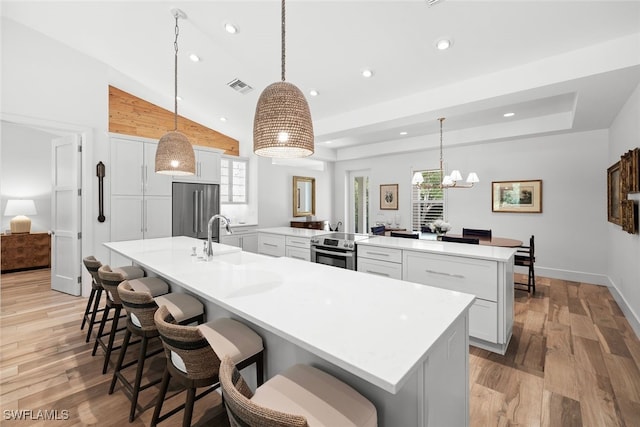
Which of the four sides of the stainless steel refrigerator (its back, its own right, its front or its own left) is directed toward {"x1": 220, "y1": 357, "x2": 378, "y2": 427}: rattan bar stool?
front

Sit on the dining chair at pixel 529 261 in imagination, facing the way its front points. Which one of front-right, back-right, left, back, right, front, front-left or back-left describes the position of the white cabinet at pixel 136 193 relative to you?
front-left

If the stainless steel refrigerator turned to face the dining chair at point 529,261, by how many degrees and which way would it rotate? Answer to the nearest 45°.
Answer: approximately 45° to its left

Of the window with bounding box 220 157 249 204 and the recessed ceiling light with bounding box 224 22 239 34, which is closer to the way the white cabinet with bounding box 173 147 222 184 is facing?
the recessed ceiling light

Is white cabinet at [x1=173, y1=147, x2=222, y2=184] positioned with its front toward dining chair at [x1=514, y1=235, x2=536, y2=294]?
no

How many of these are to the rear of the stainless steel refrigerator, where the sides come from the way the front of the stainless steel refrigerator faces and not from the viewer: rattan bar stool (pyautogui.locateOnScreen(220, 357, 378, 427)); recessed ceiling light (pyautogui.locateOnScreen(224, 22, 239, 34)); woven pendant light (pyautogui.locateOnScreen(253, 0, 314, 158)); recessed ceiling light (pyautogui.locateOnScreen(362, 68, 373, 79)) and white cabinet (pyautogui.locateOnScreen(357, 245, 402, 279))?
0

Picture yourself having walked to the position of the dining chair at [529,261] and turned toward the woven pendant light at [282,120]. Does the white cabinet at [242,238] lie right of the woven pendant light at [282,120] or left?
right

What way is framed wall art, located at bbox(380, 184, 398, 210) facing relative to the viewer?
toward the camera

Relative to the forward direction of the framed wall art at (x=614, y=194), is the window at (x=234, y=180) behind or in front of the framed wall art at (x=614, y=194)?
in front

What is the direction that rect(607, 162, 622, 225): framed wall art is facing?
to the viewer's left

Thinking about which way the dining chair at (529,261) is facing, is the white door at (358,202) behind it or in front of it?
in front

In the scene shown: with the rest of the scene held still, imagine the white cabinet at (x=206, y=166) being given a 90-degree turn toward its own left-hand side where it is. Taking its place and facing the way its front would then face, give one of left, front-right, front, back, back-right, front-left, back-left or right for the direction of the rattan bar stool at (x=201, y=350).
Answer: right

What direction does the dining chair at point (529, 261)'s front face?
to the viewer's left

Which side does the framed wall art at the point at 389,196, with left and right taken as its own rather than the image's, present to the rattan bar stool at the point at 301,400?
front

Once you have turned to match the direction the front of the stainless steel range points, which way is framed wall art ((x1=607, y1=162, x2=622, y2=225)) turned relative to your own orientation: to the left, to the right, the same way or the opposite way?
to the right

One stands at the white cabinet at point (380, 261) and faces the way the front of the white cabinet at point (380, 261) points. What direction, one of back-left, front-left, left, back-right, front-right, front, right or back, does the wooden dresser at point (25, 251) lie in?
front-right

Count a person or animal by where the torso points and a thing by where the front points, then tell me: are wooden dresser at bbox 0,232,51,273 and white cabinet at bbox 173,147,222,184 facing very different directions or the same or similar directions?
same or similar directions

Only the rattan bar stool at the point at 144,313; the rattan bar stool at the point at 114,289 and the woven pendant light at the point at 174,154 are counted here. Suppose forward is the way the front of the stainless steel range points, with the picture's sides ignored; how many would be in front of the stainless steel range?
3

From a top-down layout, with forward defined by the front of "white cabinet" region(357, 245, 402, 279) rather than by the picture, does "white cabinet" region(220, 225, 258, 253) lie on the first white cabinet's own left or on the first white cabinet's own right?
on the first white cabinet's own right

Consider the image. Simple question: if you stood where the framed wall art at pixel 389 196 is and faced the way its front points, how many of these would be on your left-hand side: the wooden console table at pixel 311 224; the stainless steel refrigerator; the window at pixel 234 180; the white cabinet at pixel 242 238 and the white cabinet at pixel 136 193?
0

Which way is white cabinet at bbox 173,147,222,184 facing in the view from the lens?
facing the viewer

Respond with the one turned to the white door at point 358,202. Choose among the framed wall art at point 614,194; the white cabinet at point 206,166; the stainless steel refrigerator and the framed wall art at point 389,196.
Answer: the framed wall art at point 614,194
